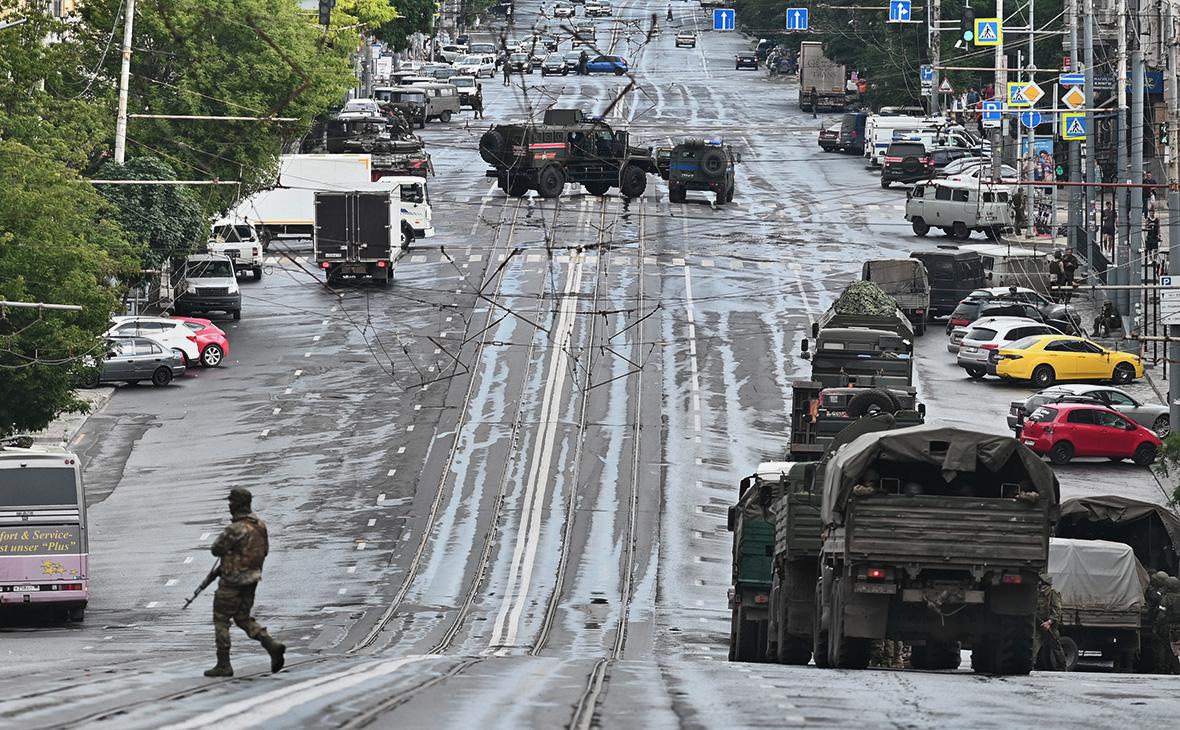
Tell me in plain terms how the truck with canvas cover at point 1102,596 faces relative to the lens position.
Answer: facing away from the viewer

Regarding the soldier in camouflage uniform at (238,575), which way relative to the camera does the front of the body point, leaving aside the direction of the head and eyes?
to the viewer's left

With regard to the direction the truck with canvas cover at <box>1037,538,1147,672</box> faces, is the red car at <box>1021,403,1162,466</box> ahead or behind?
ahead

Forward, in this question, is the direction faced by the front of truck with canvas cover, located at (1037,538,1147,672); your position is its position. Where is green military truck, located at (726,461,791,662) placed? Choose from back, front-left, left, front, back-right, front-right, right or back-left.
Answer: back-left

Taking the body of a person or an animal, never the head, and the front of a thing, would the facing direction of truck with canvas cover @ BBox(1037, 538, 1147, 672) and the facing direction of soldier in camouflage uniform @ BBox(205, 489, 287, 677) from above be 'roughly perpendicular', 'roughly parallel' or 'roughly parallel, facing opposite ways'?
roughly perpendicular

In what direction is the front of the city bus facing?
away from the camera

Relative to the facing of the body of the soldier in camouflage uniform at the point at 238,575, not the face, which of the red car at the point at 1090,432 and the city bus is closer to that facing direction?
the city bus

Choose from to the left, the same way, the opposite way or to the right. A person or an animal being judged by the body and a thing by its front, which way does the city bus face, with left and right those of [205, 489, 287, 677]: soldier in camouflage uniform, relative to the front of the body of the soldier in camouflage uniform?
to the right

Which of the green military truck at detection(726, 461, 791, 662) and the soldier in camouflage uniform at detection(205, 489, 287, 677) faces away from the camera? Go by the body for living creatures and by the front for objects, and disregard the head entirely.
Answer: the green military truck

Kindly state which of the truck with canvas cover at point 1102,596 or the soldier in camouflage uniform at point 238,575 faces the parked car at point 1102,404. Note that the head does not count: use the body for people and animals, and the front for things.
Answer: the truck with canvas cover

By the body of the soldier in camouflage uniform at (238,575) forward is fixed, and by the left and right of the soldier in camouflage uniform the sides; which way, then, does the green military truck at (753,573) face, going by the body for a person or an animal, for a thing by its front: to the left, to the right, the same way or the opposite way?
to the right

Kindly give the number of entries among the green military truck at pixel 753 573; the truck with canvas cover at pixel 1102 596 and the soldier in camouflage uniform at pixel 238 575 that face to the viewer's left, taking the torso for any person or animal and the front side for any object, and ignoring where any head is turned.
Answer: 1

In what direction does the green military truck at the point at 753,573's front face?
away from the camera

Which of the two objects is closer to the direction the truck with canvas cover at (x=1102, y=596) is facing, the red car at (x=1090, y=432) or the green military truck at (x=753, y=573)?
the red car

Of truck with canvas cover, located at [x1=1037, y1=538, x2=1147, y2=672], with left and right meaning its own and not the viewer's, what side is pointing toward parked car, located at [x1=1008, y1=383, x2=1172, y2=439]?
front

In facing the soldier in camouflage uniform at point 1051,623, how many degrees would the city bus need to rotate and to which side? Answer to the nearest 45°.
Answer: approximately 135° to its right

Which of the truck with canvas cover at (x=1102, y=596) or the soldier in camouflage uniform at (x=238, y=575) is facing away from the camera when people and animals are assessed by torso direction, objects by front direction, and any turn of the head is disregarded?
the truck with canvas cover

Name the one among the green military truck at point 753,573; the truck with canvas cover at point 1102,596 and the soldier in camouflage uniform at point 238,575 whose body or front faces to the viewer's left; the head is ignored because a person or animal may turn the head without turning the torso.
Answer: the soldier in camouflage uniform
